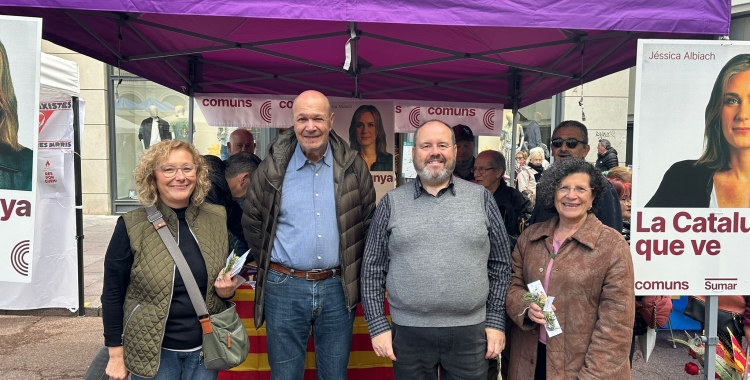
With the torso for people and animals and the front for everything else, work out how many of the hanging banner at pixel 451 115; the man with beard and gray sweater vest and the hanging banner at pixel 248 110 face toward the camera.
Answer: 3

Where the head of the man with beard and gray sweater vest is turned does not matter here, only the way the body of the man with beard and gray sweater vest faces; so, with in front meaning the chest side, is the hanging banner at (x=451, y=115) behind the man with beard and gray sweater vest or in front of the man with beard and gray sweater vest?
behind

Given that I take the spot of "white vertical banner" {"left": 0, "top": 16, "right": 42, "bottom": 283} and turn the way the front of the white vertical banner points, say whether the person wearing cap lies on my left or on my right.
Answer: on my left

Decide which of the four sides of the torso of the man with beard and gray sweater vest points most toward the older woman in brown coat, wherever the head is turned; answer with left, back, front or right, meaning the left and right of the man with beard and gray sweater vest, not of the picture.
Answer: left

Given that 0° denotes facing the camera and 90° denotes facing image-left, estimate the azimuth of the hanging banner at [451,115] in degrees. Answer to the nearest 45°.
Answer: approximately 0°

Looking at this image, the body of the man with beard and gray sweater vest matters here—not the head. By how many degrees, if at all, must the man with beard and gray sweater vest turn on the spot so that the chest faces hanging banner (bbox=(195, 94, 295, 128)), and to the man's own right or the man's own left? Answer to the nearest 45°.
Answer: approximately 135° to the man's own right

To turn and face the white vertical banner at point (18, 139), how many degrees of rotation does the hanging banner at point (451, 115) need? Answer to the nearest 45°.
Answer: approximately 45° to its right

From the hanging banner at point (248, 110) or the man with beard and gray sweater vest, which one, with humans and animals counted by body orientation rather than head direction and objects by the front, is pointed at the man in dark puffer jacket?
the hanging banner

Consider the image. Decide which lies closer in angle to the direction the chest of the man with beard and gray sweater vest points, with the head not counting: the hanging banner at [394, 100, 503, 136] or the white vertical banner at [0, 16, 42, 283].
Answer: the white vertical banner
